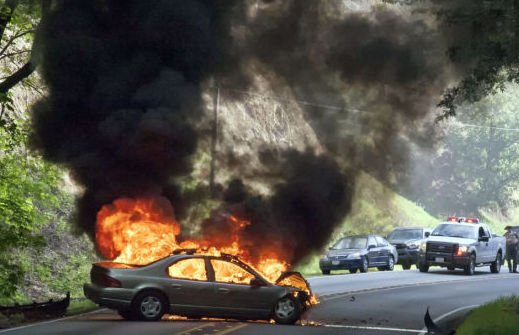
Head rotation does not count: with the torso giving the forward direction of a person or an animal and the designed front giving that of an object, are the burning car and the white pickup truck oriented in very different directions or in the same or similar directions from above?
very different directions

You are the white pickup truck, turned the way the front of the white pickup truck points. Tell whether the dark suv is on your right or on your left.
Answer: on your right

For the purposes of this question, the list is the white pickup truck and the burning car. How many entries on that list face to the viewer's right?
1

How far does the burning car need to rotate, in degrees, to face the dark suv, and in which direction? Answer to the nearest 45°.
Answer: approximately 45° to its left

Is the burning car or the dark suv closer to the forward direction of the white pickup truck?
the burning car

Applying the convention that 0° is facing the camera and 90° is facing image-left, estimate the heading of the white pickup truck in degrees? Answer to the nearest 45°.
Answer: approximately 45°

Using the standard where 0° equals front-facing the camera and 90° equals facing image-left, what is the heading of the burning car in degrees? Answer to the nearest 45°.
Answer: approximately 270°

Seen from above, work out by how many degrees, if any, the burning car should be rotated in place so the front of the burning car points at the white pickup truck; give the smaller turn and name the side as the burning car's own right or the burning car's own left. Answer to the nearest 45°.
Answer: approximately 45° to the burning car's own left
